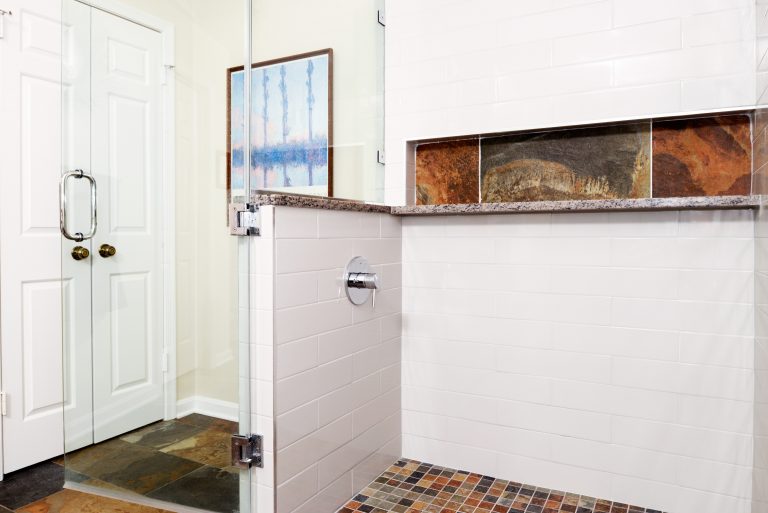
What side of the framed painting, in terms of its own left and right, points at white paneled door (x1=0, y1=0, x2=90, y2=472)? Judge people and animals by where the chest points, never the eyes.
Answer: right

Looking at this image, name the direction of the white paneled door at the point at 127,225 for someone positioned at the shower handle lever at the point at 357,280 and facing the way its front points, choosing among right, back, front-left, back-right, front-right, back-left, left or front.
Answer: back-right

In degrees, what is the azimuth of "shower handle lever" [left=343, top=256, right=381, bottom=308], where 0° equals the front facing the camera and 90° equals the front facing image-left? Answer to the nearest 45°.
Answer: approximately 315°

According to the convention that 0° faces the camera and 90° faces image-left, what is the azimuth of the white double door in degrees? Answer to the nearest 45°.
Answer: approximately 315°
